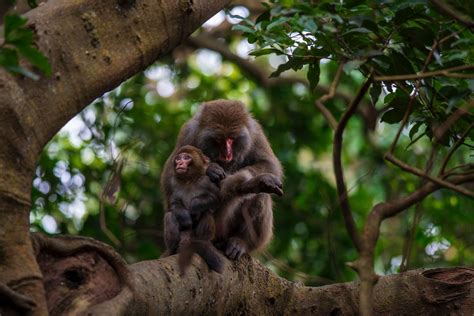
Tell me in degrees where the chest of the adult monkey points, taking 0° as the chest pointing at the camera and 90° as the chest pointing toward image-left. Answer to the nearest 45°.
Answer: approximately 0°

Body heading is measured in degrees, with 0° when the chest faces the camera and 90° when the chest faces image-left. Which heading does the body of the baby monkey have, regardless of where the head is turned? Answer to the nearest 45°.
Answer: approximately 45°

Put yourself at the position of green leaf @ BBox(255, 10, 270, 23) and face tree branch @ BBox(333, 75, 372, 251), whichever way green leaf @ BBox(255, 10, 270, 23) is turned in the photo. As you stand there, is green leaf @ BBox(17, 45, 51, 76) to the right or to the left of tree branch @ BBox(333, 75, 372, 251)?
right

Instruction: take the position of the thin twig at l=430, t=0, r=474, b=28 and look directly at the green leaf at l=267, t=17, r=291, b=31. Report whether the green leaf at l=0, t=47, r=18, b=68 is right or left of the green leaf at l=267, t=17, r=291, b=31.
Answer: left
